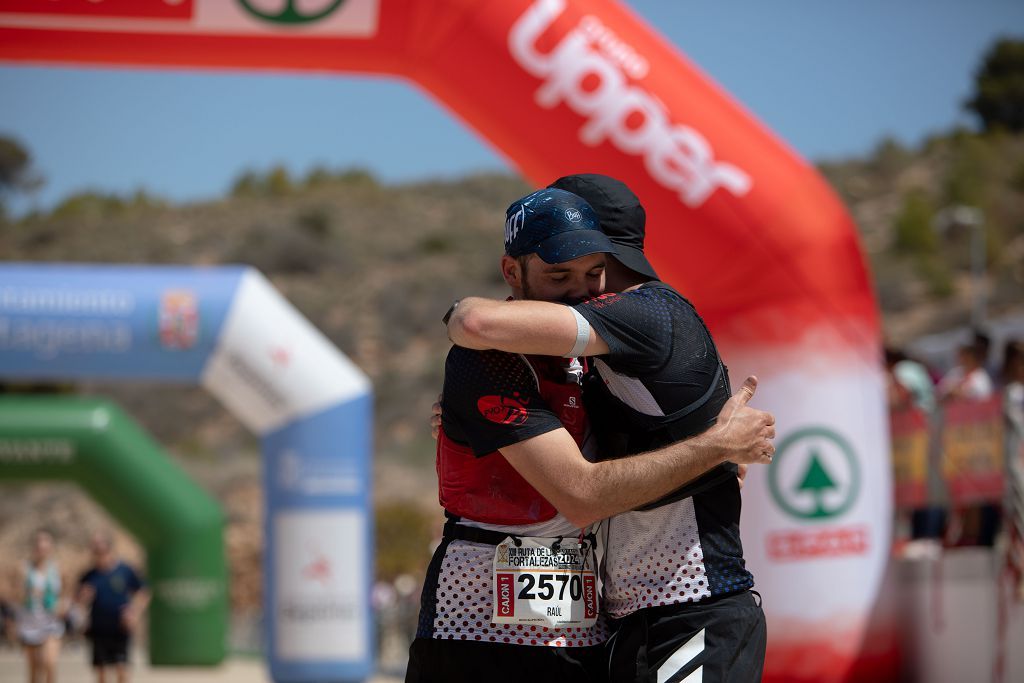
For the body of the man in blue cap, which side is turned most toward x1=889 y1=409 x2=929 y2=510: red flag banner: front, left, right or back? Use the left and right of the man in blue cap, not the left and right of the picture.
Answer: left

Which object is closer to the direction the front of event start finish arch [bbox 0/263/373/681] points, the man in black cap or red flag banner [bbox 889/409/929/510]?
the man in black cap

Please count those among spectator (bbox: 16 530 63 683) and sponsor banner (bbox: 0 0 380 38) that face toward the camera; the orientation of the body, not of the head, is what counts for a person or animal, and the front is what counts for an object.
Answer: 2

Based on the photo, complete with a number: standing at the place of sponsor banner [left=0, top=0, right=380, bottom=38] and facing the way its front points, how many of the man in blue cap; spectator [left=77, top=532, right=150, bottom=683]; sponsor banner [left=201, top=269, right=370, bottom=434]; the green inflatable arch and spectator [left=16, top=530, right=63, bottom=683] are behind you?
4
